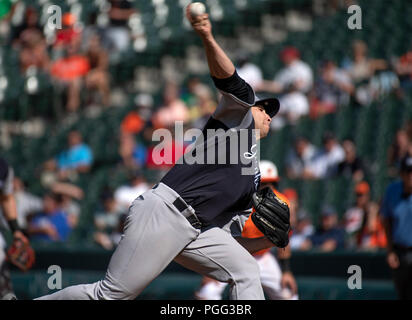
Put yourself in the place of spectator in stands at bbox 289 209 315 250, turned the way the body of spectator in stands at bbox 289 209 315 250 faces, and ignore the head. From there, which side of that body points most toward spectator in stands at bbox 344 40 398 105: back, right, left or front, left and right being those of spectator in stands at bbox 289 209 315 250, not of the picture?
back

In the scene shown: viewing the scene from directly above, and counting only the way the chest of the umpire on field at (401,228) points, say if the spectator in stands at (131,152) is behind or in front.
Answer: behind

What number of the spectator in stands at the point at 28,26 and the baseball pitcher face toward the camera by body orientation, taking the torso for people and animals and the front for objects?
1

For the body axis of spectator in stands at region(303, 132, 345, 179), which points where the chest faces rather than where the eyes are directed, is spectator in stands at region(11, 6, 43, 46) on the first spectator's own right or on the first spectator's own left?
on the first spectator's own right

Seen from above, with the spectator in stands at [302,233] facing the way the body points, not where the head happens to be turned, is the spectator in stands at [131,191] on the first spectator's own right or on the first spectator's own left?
on the first spectator's own right

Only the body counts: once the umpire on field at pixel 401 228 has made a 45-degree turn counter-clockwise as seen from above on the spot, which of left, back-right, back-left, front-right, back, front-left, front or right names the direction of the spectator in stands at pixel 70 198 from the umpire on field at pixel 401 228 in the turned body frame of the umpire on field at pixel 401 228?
back

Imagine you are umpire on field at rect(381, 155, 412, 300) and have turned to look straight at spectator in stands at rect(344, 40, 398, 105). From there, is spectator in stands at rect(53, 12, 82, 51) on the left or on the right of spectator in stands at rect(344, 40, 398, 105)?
left

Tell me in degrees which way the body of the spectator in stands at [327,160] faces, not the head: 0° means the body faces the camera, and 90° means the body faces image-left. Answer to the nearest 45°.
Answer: approximately 45°

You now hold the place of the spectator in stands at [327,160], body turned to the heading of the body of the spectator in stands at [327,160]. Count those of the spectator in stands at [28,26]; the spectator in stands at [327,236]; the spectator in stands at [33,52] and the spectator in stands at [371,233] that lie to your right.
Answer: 2

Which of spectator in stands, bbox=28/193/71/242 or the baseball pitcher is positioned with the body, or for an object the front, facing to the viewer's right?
the baseball pitcher
